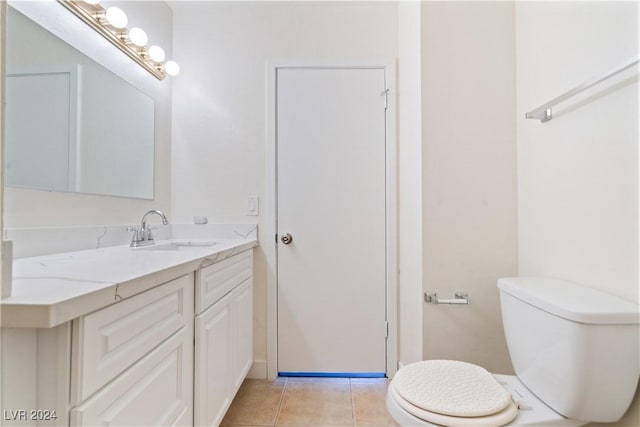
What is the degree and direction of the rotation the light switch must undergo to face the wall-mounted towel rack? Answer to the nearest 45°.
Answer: approximately 45° to its left

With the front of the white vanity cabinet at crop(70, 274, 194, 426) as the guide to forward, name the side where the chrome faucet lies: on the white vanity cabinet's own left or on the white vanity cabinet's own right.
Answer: on the white vanity cabinet's own left

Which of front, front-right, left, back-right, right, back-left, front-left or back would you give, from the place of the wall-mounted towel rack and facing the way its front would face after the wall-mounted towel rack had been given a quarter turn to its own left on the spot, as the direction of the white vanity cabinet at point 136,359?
right

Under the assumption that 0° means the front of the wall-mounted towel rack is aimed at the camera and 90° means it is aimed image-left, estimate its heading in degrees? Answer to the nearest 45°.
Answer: approximately 45°

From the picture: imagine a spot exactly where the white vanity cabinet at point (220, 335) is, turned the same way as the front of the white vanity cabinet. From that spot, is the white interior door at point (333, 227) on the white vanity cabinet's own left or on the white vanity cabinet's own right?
on the white vanity cabinet's own left

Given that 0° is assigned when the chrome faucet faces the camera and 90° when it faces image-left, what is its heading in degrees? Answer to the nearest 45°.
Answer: approximately 315°

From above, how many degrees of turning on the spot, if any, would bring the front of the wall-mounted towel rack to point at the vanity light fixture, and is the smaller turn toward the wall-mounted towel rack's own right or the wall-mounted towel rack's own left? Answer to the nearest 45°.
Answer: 0° — it already faces it

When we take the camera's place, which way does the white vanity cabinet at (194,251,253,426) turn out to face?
facing the viewer and to the right of the viewer

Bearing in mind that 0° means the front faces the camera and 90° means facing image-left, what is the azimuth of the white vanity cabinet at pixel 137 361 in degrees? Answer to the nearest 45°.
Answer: approximately 315°
